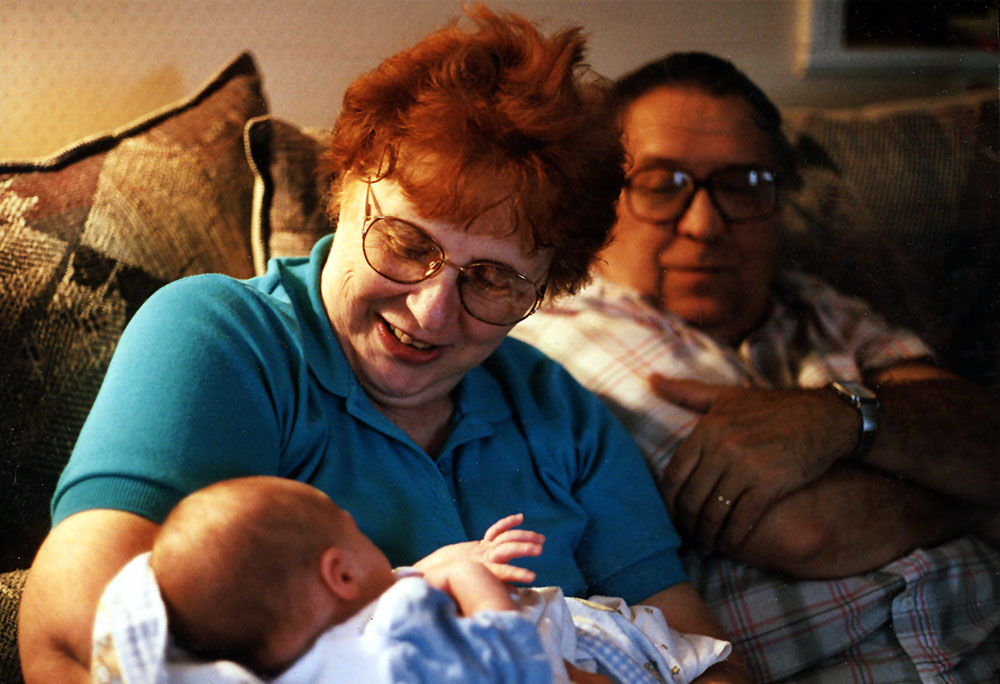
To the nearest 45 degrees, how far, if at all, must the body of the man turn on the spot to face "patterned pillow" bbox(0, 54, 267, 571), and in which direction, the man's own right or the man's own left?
approximately 45° to the man's own right

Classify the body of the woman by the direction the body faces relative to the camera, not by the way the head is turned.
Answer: toward the camera

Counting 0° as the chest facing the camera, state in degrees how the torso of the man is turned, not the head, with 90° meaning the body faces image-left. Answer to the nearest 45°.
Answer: approximately 0°

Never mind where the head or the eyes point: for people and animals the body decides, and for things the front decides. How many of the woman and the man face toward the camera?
2
